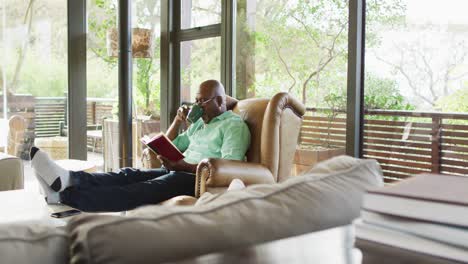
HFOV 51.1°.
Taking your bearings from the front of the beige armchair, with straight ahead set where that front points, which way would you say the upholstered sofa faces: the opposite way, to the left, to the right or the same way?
to the right

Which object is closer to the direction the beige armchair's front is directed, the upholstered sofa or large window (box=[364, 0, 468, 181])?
the upholstered sofa

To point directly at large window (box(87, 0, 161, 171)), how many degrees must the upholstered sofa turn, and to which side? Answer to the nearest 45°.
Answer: approximately 45° to its right

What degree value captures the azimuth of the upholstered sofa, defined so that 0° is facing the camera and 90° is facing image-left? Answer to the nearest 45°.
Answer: approximately 135°

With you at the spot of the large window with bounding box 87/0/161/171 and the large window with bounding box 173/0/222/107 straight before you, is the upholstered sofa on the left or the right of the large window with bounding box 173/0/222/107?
right

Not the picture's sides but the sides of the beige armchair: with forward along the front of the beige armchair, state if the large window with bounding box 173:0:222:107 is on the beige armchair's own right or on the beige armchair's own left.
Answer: on the beige armchair's own right

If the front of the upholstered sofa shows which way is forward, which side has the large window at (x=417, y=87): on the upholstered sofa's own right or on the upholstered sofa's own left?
on the upholstered sofa's own right
